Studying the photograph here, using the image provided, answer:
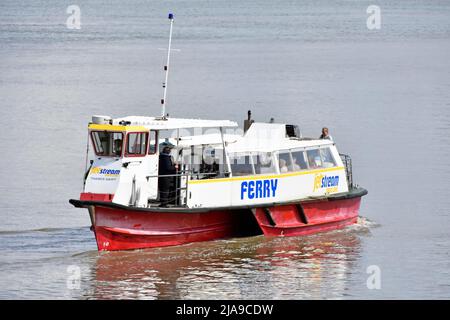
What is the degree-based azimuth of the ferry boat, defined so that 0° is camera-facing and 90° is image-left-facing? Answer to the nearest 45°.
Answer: approximately 45°
